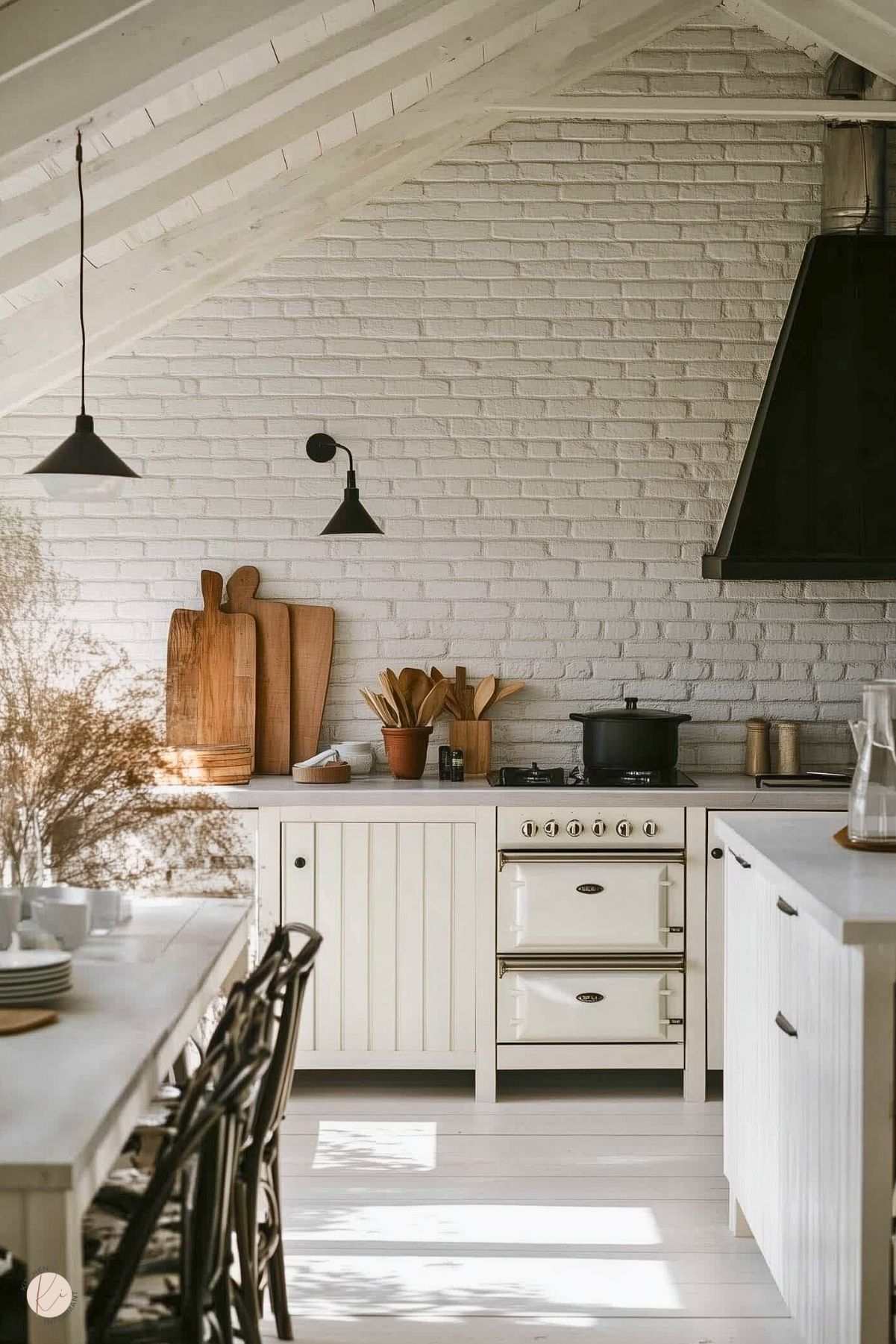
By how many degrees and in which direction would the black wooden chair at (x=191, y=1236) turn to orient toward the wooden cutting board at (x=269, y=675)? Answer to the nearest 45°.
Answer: approximately 90° to its right

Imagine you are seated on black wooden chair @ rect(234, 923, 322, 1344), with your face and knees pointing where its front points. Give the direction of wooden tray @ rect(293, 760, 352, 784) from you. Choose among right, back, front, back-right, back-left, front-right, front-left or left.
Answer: right

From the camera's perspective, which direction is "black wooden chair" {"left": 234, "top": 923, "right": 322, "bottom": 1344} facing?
to the viewer's left

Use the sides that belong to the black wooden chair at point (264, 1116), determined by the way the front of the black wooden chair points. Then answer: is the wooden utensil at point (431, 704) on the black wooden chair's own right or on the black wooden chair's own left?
on the black wooden chair's own right

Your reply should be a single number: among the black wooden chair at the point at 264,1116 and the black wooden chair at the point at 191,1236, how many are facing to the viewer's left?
2

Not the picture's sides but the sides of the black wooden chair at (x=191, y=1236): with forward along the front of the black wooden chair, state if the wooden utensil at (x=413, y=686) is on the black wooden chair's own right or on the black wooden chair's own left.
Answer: on the black wooden chair's own right

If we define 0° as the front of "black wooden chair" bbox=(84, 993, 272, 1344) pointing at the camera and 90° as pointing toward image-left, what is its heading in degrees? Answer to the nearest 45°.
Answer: approximately 90°

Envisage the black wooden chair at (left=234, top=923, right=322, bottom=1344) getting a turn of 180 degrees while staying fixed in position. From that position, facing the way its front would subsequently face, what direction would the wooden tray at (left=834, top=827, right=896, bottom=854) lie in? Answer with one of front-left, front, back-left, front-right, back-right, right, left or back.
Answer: front

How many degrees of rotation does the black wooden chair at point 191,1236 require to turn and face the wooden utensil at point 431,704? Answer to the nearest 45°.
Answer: approximately 90° to its right

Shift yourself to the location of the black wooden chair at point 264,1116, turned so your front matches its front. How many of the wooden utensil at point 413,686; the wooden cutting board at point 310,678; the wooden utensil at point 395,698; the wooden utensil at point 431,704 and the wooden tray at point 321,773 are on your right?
5

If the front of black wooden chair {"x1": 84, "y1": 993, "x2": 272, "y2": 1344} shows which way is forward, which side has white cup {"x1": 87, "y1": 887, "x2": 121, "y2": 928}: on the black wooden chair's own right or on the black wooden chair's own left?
on the black wooden chair's own right

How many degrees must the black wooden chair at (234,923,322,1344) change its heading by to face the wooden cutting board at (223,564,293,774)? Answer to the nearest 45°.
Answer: approximately 90° to its right

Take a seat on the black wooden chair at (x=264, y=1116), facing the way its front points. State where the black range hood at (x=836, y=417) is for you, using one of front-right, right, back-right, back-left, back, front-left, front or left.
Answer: back-right
